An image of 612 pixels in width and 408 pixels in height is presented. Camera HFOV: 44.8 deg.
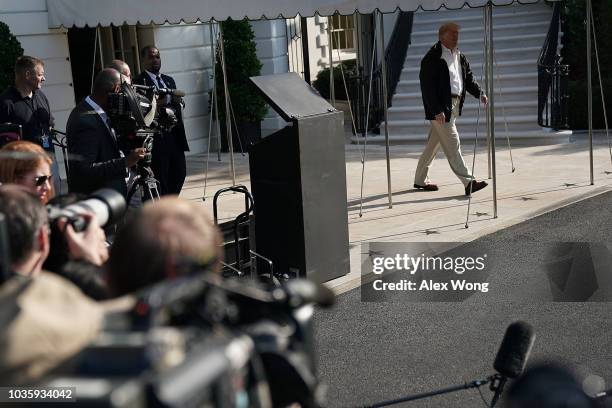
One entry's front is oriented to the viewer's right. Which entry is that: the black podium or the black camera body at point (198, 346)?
the black camera body

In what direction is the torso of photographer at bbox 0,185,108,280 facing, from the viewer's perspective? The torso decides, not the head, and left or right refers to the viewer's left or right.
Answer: facing away from the viewer and to the right of the viewer

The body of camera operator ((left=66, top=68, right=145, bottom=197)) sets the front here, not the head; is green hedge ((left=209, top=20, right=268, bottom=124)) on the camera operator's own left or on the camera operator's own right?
on the camera operator's own left

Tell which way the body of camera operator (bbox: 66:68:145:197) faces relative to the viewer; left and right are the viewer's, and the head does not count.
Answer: facing to the right of the viewer

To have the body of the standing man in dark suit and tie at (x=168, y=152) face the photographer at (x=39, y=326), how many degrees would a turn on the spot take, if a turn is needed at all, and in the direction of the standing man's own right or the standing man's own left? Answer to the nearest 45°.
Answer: approximately 45° to the standing man's own right

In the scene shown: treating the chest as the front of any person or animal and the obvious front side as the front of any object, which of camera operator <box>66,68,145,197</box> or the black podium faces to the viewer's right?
the camera operator

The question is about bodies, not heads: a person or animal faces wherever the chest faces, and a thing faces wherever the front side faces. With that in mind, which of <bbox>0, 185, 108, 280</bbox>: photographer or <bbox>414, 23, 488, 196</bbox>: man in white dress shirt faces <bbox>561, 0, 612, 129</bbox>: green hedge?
the photographer

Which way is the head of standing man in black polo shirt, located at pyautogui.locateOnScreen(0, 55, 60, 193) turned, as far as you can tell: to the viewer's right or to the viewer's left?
to the viewer's right

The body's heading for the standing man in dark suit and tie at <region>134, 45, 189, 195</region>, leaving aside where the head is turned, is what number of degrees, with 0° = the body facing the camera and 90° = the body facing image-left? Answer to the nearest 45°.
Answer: approximately 315°

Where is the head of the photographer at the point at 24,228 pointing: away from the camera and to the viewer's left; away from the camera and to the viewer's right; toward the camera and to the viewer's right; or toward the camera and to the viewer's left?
away from the camera and to the viewer's right

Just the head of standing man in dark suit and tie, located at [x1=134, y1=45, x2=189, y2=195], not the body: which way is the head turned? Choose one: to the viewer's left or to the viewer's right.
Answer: to the viewer's right

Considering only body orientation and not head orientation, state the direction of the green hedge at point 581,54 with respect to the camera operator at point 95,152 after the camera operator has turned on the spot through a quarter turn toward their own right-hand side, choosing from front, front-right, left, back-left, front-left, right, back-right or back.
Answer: back-left
